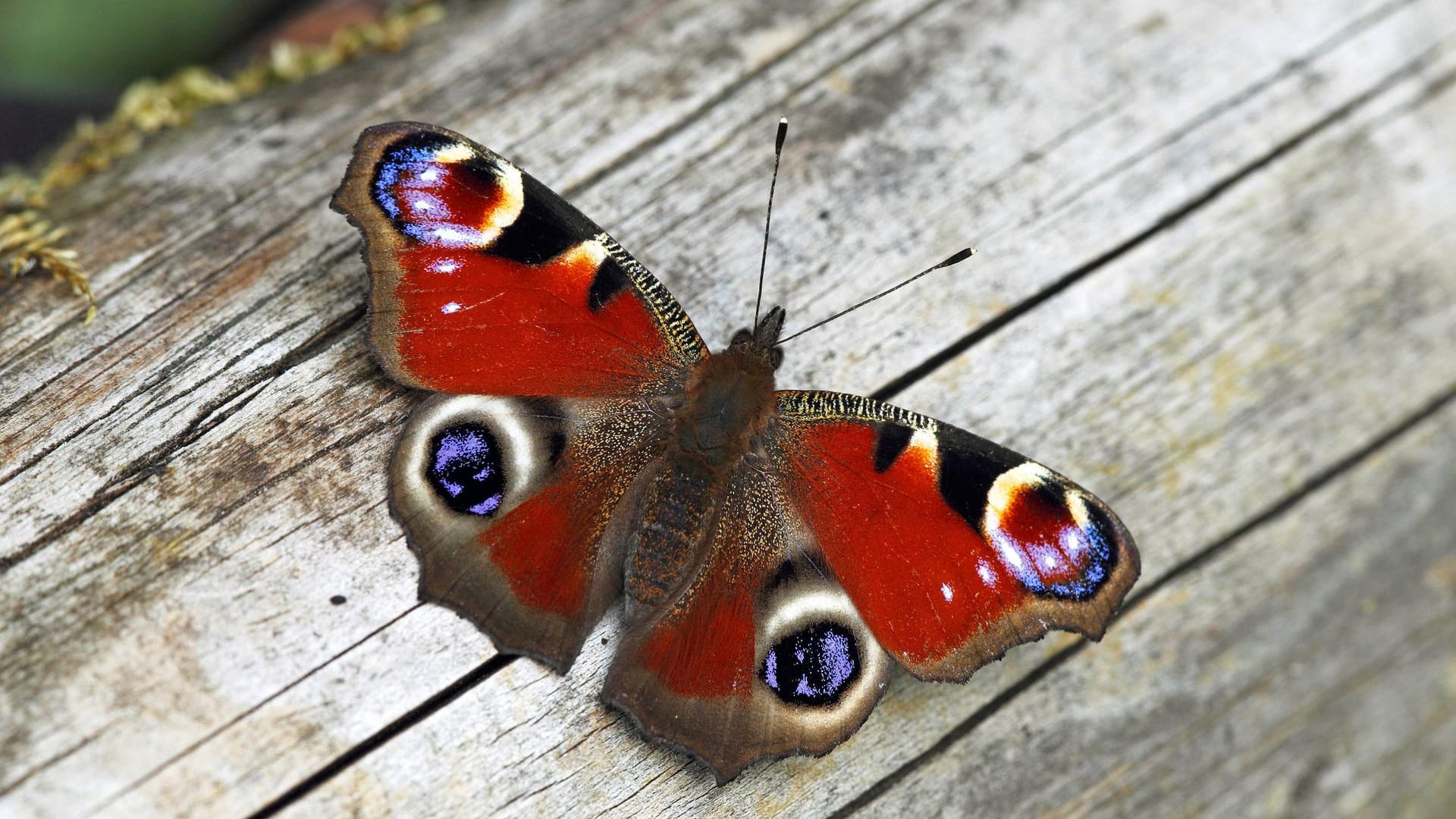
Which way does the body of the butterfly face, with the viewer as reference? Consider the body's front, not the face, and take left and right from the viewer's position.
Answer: facing away from the viewer and to the right of the viewer
